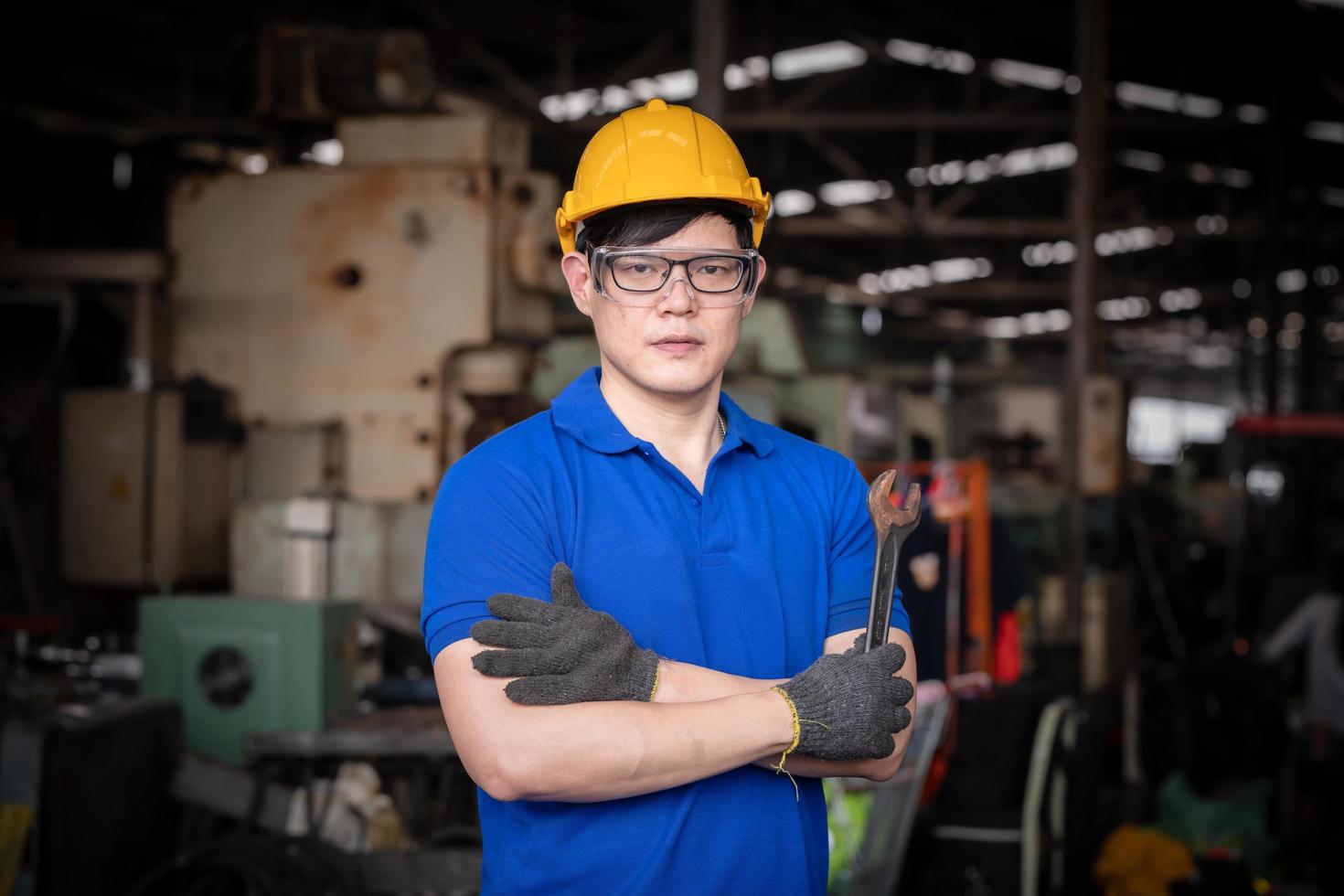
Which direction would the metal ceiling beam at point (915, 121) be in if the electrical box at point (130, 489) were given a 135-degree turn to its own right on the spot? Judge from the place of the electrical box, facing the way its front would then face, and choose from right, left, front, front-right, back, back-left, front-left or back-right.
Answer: front-right

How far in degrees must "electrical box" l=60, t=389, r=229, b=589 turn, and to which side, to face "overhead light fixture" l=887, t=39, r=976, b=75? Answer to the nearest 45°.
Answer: approximately 180°

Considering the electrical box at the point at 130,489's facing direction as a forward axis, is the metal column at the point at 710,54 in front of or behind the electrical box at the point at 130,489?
behind

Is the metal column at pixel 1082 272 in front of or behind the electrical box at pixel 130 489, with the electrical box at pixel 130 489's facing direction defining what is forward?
behind

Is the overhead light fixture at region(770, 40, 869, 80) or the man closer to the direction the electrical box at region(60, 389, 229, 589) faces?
the man

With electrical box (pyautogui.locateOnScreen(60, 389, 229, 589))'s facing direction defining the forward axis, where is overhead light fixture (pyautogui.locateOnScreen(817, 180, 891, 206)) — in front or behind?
behind

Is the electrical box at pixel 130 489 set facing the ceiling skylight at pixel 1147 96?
no

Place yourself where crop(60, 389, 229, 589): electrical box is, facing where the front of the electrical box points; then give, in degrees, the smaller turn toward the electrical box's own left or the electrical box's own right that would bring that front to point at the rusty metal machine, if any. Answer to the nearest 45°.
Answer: approximately 135° to the electrical box's own left

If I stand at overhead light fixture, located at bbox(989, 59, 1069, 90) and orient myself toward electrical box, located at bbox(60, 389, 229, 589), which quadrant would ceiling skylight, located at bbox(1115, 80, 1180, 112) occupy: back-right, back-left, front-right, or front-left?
back-left

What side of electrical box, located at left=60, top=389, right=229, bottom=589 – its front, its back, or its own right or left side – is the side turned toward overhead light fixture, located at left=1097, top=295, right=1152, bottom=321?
back

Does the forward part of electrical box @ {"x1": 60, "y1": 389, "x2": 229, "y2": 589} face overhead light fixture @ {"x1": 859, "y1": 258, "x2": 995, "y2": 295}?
no

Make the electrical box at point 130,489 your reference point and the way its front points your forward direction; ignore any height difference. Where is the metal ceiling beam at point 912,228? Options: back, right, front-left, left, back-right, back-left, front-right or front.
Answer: back

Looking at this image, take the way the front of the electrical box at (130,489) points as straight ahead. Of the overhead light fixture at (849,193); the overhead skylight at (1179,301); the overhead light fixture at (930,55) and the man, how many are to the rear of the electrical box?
3

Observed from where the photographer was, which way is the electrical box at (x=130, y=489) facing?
facing the viewer and to the left of the viewer

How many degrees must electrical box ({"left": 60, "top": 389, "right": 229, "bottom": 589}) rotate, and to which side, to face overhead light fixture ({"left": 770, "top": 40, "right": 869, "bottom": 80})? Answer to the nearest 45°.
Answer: approximately 180°

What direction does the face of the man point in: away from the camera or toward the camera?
toward the camera
